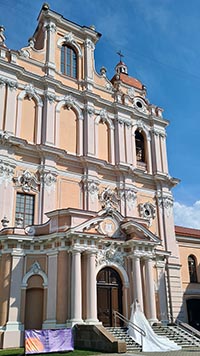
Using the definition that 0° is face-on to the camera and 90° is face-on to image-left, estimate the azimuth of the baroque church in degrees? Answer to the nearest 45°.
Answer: approximately 315°
